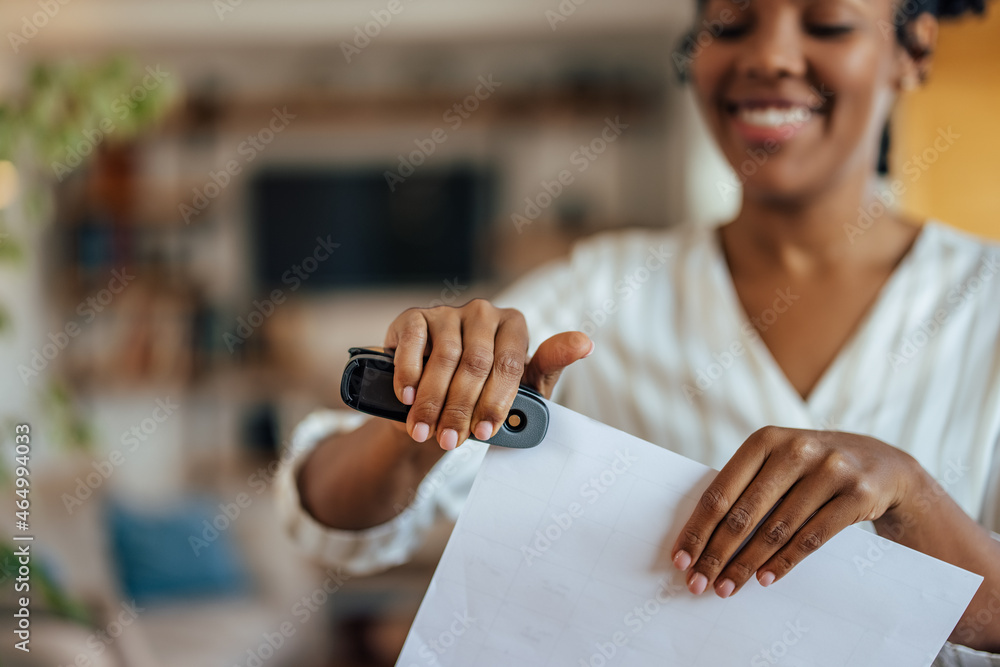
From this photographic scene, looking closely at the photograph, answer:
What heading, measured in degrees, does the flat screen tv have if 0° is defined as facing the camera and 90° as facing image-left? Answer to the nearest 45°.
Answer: approximately 0°

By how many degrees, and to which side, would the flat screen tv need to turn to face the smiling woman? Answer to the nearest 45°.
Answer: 0° — it already faces them

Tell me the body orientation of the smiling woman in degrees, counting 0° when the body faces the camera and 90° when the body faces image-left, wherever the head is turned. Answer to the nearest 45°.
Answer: approximately 0°

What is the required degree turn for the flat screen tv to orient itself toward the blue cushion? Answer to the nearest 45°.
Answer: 0° — it already faces it

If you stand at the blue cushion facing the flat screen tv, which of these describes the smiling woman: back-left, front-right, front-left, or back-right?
back-right

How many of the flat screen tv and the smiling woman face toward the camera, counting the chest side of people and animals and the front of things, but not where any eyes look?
2
